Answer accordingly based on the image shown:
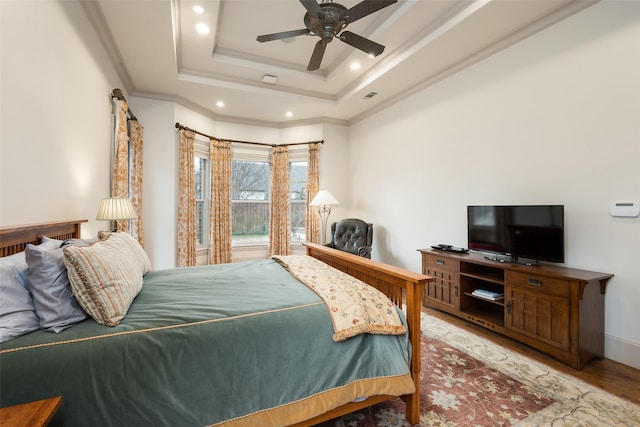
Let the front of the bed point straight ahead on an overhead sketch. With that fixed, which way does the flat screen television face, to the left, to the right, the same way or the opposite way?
the opposite way

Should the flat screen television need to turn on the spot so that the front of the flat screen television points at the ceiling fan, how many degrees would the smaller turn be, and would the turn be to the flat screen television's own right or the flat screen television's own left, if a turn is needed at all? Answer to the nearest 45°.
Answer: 0° — it already faces it

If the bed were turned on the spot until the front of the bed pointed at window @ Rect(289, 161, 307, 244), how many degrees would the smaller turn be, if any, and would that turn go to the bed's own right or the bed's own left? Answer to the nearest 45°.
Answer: approximately 90° to the bed's own left

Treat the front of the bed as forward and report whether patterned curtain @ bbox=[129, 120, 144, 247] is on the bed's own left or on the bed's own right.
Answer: on the bed's own left

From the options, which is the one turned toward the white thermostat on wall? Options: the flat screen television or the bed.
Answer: the bed

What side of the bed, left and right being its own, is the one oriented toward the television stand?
front

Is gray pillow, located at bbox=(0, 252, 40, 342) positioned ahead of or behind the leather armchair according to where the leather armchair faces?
ahead

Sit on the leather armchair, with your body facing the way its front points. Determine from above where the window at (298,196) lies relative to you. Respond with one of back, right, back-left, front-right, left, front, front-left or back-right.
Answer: right

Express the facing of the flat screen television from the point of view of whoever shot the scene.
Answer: facing the viewer and to the left of the viewer

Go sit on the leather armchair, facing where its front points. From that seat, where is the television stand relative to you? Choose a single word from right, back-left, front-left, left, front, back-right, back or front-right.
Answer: left

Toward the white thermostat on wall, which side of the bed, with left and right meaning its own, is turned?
front

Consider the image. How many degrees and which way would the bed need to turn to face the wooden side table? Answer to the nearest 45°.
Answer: approximately 135° to its right

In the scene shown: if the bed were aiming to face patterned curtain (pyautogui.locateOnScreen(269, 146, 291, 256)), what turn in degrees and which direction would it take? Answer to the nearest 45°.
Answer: approximately 90° to its left

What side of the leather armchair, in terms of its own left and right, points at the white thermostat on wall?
left

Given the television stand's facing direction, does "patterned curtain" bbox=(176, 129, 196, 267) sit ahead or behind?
ahead

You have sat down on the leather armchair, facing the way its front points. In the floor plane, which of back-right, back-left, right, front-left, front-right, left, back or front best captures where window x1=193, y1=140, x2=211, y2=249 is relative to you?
front-right

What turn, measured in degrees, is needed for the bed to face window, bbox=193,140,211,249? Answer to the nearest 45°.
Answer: approximately 90° to its left

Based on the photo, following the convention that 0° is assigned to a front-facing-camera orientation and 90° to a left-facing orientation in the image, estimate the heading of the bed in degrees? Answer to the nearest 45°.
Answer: approximately 270°
